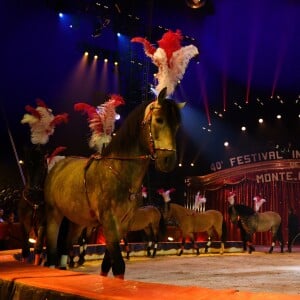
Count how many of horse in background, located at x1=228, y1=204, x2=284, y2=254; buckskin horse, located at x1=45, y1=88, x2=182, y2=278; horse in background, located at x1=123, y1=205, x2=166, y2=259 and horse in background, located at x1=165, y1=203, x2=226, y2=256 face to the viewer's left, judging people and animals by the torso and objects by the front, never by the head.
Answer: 3

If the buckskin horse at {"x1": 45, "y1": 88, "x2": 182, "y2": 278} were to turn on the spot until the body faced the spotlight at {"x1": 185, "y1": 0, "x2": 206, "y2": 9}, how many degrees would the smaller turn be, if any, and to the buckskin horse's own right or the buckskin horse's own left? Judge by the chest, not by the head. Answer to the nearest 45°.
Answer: approximately 135° to the buckskin horse's own left

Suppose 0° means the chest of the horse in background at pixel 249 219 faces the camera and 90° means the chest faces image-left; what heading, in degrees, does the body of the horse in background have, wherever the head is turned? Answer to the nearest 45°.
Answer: approximately 90°

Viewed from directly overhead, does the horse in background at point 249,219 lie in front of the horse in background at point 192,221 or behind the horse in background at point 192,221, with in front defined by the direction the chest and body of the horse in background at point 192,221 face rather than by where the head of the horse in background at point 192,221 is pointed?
behind

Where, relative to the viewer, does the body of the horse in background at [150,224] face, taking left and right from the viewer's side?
facing to the left of the viewer

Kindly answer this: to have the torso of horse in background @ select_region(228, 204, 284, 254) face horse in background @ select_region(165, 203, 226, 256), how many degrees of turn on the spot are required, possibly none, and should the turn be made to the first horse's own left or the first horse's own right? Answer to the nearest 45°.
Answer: approximately 45° to the first horse's own left

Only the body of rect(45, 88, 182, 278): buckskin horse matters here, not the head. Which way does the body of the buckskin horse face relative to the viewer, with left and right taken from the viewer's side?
facing the viewer and to the right of the viewer

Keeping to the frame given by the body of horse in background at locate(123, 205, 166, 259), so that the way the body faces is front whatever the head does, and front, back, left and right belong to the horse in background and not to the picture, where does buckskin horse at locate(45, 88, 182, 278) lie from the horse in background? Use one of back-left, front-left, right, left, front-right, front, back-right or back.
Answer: left

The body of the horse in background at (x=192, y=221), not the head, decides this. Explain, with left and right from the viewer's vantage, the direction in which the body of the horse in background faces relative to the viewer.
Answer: facing to the left of the viewer

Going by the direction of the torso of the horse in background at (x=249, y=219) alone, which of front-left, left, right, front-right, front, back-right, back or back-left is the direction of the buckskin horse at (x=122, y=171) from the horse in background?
left
